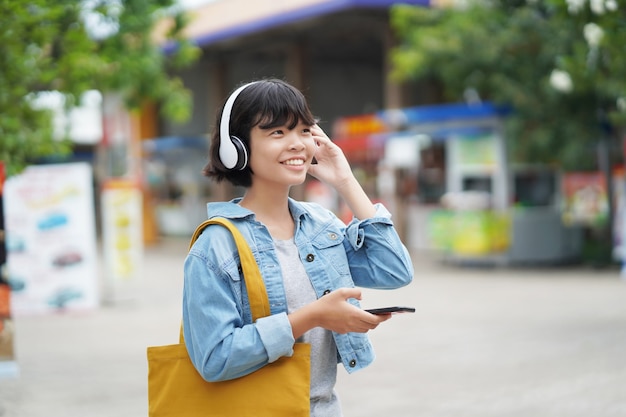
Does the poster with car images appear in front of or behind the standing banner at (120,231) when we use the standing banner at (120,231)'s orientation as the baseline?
in front

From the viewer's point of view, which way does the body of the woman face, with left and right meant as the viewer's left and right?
facing the viewer and to the right of the viewer

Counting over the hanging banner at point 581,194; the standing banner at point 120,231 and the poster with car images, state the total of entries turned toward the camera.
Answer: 3

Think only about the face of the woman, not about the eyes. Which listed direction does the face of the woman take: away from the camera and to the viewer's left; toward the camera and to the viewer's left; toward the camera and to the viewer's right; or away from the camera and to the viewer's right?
toward the camera and to the viewer's right

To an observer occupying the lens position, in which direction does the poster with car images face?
facing the viewer

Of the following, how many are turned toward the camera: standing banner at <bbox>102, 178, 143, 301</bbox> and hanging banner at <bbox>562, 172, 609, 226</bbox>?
2

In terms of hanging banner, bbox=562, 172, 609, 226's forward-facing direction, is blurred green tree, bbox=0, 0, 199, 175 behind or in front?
in front

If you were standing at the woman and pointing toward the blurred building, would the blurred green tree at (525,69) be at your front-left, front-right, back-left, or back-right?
front-right

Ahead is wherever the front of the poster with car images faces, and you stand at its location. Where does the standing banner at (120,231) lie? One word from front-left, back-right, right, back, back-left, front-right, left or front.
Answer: back-left

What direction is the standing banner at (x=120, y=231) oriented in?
toward the camera

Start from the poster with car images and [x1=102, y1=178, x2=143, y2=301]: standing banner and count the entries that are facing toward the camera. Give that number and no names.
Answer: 2

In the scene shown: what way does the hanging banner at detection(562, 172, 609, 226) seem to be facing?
toward the camera

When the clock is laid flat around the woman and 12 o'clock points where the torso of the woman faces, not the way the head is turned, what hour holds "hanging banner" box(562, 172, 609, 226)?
The hanging banner is roughly at 8 o'clock from the woman.
